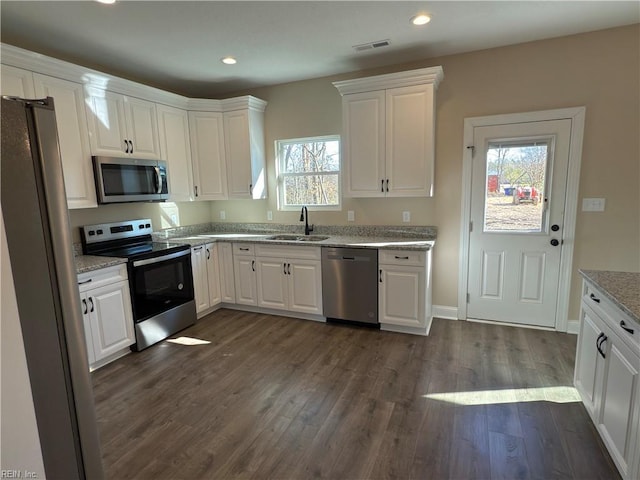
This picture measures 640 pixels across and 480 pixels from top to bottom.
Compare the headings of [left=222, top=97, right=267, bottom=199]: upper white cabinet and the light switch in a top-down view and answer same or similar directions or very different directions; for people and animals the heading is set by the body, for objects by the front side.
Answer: same or similar directions

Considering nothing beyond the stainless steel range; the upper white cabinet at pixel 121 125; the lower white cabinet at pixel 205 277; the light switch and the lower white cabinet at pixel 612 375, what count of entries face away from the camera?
0

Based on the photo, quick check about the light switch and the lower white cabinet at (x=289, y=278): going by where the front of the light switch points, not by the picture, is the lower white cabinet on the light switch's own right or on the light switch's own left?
on the light switch's own right

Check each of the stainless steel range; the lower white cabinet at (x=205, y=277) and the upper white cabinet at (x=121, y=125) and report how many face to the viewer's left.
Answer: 0

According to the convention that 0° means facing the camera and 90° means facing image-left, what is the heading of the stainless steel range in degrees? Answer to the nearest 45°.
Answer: approximately 315°

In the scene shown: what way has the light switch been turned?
toward the camera

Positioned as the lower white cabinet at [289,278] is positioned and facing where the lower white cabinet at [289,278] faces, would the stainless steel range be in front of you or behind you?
in front

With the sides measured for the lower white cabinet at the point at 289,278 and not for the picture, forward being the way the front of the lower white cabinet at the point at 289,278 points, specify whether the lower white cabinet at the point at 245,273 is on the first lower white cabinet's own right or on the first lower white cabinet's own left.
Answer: on the first lower white cabinet's own right

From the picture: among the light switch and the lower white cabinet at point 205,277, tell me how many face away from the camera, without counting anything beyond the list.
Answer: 0

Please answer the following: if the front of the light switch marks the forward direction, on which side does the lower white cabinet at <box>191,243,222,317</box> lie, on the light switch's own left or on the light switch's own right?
on the light switch's own right

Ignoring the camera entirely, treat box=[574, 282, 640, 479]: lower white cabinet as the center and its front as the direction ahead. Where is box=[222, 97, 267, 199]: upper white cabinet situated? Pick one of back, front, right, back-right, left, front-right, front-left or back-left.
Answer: front-right

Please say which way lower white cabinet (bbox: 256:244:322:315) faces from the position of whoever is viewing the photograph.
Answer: facing the viewer and to the left of the viewer

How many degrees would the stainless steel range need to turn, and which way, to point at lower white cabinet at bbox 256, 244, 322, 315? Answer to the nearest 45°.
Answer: approximately 45° to its left

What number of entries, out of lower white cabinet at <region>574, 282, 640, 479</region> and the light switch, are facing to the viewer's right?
0

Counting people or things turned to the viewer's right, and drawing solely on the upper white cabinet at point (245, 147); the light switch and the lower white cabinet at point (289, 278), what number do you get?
0

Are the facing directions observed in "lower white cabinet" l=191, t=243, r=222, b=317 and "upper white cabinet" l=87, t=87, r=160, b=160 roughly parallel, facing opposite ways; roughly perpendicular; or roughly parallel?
roughly parallel

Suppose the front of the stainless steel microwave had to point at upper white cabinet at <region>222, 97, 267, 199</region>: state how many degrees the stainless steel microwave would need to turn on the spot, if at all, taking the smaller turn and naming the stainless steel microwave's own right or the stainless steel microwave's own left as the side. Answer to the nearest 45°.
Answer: approximately 45° to the stainless steel microwave's own left
